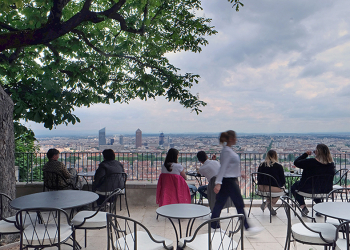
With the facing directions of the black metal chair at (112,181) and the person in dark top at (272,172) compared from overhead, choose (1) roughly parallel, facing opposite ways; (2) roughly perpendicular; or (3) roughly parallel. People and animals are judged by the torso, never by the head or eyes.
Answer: roughly perpendicular

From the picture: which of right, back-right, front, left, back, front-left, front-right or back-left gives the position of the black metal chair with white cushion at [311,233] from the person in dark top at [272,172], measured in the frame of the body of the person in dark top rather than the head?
back

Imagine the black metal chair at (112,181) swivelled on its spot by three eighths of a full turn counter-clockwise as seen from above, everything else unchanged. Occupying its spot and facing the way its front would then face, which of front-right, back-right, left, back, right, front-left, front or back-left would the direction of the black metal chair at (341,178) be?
left

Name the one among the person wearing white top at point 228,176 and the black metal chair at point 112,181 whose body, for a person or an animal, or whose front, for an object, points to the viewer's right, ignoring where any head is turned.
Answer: the person wearing white top

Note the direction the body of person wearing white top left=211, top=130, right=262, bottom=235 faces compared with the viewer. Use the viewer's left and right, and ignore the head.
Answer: facing to the right of the viewer

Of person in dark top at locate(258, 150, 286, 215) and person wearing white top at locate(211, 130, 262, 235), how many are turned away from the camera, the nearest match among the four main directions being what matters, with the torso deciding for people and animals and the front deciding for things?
1

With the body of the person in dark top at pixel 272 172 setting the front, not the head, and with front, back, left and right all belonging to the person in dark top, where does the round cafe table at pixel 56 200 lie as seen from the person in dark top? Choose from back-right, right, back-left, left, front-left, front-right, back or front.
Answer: back-left

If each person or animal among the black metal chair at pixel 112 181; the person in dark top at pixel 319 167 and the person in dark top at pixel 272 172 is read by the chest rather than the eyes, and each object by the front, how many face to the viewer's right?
0

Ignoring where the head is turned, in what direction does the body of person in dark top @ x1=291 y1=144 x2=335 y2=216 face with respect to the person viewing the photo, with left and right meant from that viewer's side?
facing away from the viewer and to the left of the viewer

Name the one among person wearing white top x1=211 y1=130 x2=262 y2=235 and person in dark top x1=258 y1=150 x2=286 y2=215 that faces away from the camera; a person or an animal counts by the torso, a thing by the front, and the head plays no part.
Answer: the person in dark top

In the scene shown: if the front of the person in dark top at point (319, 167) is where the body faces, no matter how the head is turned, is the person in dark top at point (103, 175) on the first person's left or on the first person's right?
on the first person's left

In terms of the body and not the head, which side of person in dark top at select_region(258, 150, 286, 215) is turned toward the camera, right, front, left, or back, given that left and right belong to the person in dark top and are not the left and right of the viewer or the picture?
back

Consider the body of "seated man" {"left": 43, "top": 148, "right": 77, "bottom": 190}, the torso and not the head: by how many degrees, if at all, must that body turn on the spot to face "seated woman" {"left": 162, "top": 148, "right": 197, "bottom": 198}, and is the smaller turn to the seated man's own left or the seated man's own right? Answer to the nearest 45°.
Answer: approximately 90° to the seated man's own right

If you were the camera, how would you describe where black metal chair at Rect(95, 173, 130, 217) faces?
facing away from the viewer and to the left of the viewer

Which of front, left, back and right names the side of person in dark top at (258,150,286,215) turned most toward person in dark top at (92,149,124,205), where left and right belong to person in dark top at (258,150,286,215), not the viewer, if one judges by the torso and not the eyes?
left

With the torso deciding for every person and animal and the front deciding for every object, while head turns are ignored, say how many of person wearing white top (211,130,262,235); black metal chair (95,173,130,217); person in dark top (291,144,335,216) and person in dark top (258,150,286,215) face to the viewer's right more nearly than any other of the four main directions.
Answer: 1

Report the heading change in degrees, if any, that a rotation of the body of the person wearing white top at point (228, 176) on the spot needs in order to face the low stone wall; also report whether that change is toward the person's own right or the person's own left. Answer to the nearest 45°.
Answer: approximately 135° to the person's own left

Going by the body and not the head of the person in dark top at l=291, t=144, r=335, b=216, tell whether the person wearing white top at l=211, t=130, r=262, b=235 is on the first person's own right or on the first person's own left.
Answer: on the first person's own left

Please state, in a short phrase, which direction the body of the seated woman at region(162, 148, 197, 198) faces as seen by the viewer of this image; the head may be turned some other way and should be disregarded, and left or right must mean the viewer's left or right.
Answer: facing away from the viewer and to the right of the viewer

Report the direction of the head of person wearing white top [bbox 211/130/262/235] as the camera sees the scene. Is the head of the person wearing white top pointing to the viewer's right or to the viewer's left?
to the viewer's right
